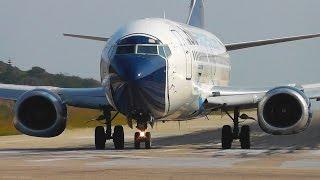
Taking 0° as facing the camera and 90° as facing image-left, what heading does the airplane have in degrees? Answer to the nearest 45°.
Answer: approximately 0°
